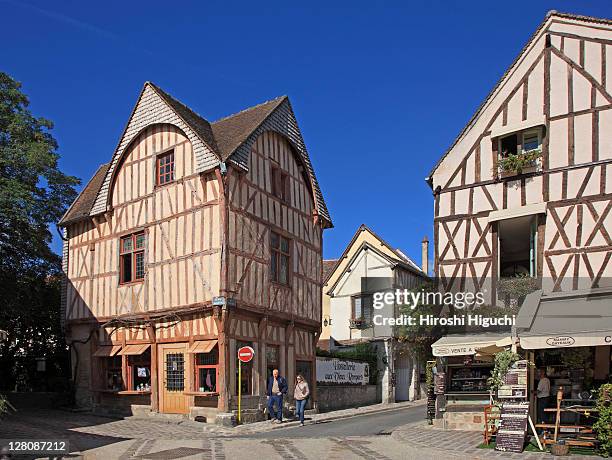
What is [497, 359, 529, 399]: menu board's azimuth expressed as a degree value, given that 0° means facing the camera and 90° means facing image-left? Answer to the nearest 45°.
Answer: approximately 0°

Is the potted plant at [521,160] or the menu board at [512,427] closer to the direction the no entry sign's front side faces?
the menu board

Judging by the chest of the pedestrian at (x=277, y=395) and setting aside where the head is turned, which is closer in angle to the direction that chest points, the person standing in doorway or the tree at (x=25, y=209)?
the person standing in doorway

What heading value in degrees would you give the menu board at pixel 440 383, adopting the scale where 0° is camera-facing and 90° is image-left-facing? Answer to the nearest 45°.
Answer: approximately 0°
